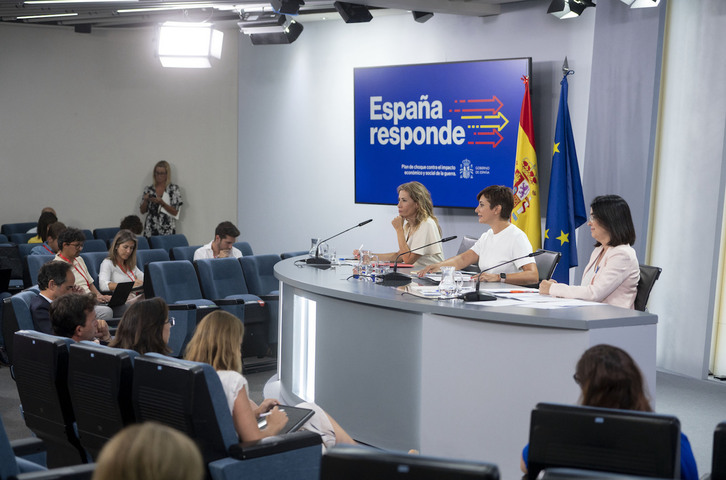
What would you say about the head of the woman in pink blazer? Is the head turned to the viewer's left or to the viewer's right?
to the viewer's left

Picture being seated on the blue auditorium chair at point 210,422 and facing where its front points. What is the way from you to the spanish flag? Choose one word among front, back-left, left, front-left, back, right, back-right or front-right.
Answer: front

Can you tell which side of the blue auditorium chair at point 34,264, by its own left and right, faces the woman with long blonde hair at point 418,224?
front

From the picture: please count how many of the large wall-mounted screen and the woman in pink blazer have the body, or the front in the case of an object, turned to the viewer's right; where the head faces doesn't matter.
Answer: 0

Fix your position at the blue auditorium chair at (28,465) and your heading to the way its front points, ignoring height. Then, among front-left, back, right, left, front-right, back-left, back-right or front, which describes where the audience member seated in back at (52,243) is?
front-left

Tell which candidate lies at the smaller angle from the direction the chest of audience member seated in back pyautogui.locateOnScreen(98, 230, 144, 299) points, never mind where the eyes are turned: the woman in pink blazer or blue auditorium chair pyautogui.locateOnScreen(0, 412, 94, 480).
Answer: the woman in pink blazer

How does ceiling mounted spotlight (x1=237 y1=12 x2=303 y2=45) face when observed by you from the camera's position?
facing to the right of the viewer

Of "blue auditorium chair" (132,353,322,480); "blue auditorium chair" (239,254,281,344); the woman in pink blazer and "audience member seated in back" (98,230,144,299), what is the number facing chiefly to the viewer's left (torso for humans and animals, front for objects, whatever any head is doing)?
1

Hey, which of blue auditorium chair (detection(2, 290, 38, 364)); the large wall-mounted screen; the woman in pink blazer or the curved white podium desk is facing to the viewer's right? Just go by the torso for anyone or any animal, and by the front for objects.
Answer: the blue auditorium chair

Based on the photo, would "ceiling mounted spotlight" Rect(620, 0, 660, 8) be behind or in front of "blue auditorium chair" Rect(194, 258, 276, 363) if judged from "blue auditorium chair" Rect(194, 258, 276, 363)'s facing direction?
in front

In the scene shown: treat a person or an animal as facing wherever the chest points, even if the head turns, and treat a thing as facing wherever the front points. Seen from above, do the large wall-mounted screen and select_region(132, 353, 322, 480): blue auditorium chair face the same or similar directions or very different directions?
very different directions

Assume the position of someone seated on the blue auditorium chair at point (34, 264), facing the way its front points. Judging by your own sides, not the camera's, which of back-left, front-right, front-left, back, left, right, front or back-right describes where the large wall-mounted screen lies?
front-left
